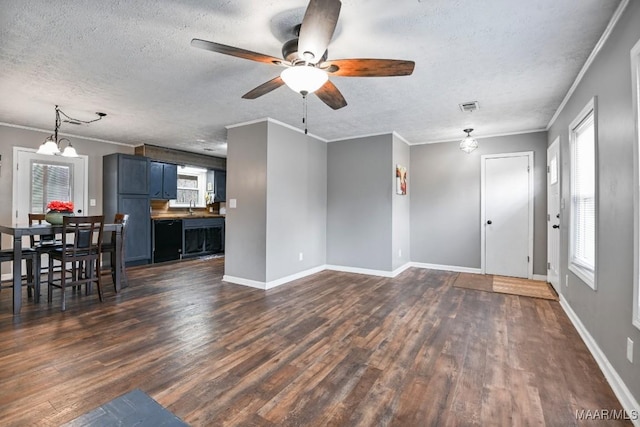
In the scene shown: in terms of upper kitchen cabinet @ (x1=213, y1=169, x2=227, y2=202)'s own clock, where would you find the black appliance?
The black appliance is roughly at 3 o'clock from the upper kitchen cabinet.

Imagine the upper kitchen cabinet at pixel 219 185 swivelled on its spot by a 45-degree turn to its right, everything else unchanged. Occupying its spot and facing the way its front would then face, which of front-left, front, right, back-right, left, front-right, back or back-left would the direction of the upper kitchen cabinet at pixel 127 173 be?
front-right

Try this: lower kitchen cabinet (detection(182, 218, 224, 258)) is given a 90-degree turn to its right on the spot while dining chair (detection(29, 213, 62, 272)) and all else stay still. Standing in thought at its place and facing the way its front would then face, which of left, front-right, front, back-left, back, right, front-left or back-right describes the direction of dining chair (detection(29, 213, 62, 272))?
front

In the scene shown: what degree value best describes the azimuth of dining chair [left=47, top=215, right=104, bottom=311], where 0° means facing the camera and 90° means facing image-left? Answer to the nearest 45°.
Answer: approximately 135°

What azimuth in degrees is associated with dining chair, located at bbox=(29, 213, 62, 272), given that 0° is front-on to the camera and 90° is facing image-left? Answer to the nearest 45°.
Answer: approximately 315°

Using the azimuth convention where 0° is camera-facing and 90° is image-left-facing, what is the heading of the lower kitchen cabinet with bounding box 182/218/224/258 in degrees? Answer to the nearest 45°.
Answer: approximately 315°

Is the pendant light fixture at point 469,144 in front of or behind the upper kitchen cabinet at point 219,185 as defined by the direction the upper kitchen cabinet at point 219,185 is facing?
in front

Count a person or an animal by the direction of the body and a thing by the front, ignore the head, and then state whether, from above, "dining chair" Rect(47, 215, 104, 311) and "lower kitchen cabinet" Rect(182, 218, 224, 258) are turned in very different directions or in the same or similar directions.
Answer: very different directions

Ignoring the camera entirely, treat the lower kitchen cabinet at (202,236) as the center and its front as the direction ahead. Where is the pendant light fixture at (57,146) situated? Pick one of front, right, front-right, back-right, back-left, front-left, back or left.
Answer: right
